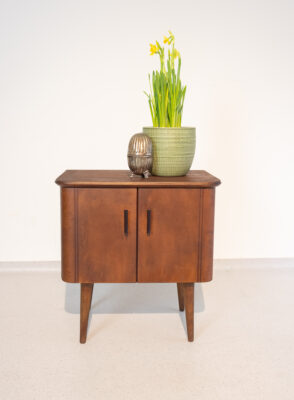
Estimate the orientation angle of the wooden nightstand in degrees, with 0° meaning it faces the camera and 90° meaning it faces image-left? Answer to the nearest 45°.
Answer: approximately 0°
